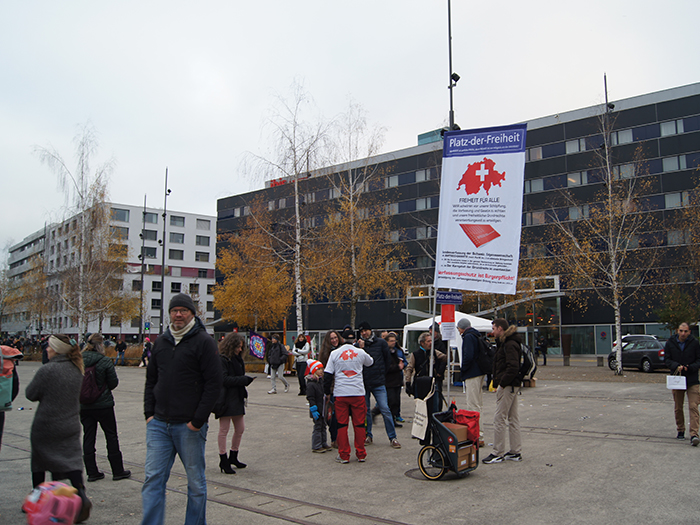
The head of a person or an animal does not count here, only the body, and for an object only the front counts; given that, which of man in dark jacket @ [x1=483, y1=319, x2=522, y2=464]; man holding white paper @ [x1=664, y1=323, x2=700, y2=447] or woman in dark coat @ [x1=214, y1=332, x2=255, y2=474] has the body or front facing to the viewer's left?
man in dark jacket @ [x1=483, y1=319, x2=522, y2=464]

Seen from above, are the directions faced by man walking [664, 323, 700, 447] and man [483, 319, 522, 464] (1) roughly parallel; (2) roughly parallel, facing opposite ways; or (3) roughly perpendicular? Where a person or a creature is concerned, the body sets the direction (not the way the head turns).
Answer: roughly perpendicular

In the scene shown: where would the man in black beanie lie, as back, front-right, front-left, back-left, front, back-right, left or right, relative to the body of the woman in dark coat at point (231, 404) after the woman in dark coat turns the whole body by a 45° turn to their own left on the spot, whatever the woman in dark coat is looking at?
back-right

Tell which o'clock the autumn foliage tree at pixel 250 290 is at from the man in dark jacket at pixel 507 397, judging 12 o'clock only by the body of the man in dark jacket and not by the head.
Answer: The autumn foliage tree is roughly at 2 o'clock from the man in dark jacket.

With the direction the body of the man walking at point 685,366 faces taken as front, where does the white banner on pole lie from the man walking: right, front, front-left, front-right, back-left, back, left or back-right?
front-right

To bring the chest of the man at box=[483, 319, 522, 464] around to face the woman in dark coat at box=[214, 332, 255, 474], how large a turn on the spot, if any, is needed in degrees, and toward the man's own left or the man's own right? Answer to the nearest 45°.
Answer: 0° — they already face them

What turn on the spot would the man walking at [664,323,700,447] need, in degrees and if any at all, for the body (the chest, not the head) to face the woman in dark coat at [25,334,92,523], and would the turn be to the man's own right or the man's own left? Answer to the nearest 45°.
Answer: approximately 45° to the man's own right
